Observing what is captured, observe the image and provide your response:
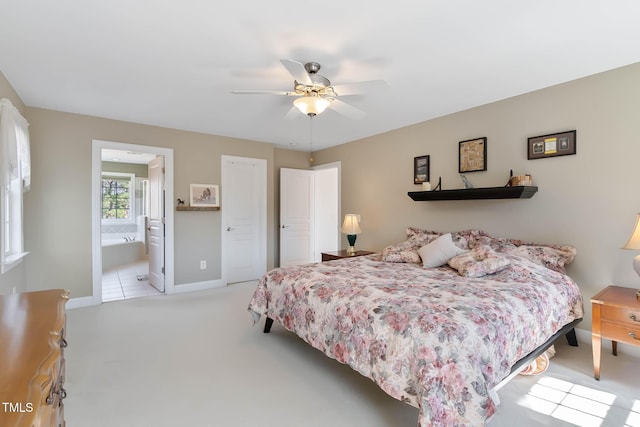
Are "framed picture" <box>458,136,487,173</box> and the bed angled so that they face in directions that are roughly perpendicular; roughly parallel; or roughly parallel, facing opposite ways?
roughly parallel

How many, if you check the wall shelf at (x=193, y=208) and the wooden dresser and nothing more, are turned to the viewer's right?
1

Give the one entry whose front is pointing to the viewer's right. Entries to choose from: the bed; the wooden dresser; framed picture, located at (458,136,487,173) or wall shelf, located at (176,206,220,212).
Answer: the wooden dresser

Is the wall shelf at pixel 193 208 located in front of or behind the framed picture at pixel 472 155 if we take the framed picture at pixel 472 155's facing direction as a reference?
in front

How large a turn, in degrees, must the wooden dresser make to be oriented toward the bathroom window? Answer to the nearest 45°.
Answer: approximately 90° to its left

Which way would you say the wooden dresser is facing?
to the viewer's right

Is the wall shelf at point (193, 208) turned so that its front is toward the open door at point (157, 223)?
no

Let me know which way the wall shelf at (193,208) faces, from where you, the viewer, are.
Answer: facing the viewer

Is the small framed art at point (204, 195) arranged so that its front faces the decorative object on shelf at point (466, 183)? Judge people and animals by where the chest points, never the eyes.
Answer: no

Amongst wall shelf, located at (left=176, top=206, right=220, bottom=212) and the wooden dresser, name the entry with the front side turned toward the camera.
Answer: the wall shelf

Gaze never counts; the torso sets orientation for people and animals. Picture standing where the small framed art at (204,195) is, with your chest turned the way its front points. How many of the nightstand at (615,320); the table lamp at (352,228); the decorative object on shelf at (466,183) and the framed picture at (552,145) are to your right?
0

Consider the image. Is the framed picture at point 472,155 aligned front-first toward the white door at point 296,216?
no

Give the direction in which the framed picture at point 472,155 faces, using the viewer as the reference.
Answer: facing the viewer and to the left of the viewer

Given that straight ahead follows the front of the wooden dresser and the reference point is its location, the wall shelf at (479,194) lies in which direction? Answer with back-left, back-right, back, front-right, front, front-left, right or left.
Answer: front

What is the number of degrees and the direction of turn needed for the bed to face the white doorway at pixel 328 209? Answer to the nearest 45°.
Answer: approximately 90° to its right

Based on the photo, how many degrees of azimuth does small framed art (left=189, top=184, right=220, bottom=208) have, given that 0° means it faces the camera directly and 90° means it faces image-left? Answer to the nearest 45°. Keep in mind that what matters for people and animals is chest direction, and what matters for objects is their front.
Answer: approximately 0°

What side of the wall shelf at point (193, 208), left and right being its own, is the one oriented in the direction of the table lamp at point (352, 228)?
left
